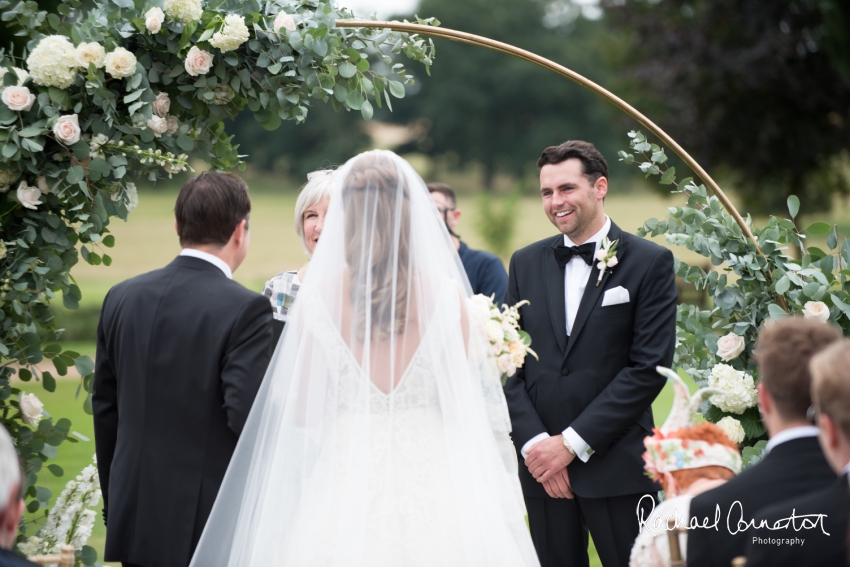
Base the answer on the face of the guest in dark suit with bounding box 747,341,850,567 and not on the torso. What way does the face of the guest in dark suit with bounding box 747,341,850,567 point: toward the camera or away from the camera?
away from the camera

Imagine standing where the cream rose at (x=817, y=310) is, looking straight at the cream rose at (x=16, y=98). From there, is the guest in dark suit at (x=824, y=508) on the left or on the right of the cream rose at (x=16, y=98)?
left

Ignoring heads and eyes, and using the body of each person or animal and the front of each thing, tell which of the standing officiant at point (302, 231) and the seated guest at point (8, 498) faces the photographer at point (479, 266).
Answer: the seated guest at point (8, 498)

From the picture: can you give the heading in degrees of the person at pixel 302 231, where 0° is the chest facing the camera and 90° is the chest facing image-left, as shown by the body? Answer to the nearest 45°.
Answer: approximately 0°

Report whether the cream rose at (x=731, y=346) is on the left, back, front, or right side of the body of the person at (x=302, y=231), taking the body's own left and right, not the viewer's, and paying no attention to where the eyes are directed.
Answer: left

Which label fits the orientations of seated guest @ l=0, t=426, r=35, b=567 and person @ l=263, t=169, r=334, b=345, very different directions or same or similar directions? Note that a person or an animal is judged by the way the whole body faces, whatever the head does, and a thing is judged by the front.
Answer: very different directions

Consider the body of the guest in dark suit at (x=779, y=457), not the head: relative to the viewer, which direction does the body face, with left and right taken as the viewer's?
facing away from the viewer and to the left of the viewer
